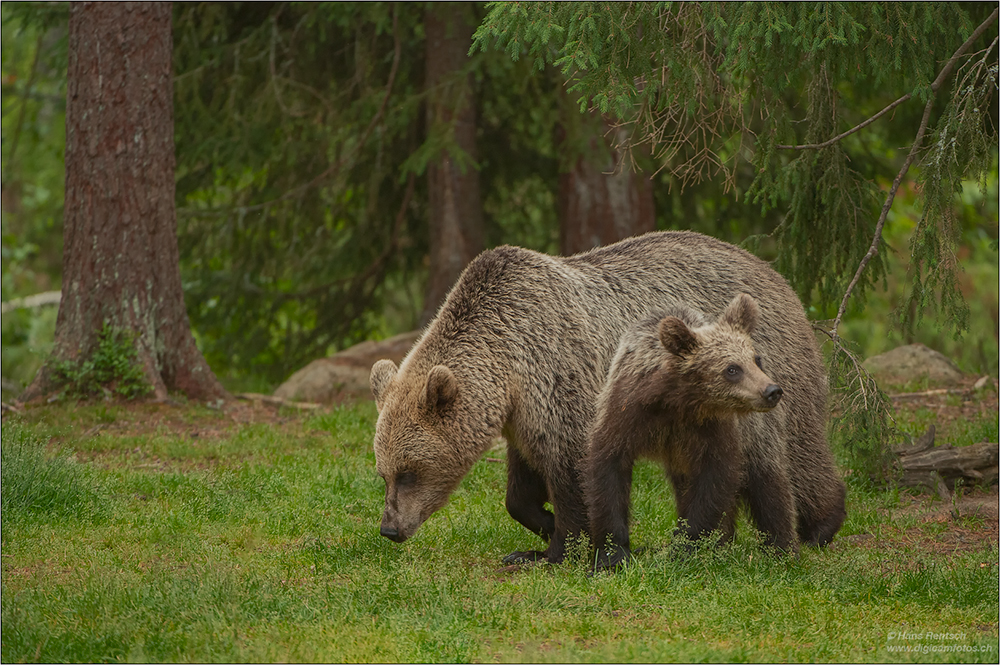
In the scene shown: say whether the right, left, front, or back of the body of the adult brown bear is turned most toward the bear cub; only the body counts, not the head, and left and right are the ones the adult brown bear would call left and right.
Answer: left

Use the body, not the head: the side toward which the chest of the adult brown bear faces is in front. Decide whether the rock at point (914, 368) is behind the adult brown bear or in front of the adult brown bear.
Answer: behind

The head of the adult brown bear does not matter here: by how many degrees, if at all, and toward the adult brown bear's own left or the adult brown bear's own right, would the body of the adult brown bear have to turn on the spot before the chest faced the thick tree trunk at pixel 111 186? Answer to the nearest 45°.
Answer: approximately 90° to the adult brown bear's own right

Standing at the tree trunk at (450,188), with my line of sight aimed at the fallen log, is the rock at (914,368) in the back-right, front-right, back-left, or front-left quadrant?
front-left

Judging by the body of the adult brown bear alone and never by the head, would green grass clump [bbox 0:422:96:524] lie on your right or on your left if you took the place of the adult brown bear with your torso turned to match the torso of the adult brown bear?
on your right

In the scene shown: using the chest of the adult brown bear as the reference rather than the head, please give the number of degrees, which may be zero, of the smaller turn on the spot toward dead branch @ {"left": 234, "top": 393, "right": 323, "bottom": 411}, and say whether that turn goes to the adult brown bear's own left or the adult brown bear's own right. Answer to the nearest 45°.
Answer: approximately 90° to the adult brown bear's own right

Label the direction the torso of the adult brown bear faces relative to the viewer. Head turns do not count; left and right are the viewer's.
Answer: facing the viewer and to the left of the viewer

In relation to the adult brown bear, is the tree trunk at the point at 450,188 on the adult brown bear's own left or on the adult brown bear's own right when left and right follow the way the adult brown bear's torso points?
on the adult brown bear's own right

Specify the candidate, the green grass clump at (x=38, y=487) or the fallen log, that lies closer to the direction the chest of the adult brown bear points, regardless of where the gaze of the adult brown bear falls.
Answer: the green grass clump

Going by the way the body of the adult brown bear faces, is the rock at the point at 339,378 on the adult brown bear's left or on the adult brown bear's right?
on the adult brown bear's right

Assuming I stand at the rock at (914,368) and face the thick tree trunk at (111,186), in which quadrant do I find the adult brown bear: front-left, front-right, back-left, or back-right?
front-left

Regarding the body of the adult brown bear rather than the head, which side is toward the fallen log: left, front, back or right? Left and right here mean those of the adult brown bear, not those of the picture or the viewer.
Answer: back

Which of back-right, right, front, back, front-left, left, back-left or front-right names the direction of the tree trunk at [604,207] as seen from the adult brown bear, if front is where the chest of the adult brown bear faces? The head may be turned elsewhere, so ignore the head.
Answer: back-right
